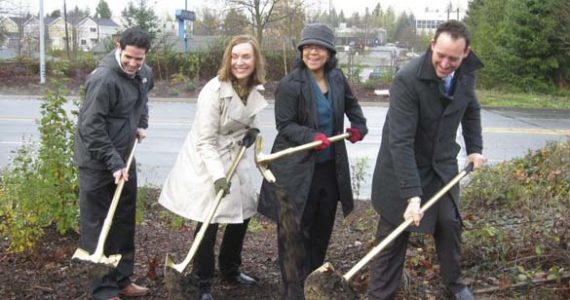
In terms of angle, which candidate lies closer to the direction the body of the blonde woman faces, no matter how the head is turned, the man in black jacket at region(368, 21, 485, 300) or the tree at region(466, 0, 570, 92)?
the man in black jacket

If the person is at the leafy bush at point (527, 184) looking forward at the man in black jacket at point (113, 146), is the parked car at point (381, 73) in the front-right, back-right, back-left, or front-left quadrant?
back-right

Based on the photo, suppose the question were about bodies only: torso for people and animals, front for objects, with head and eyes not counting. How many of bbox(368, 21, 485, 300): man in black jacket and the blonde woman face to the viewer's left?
0

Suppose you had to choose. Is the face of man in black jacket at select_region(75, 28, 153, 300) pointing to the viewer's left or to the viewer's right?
to the viewer's right

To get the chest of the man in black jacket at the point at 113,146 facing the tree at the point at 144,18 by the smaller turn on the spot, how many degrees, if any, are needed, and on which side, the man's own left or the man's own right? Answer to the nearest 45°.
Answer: approximately 135° to the man's own left

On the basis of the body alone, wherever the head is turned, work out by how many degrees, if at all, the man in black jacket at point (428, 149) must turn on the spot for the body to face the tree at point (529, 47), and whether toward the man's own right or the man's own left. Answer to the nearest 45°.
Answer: approximately 135° to the man's own left

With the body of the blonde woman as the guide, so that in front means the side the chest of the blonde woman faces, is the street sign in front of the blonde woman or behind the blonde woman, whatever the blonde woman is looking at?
behind
